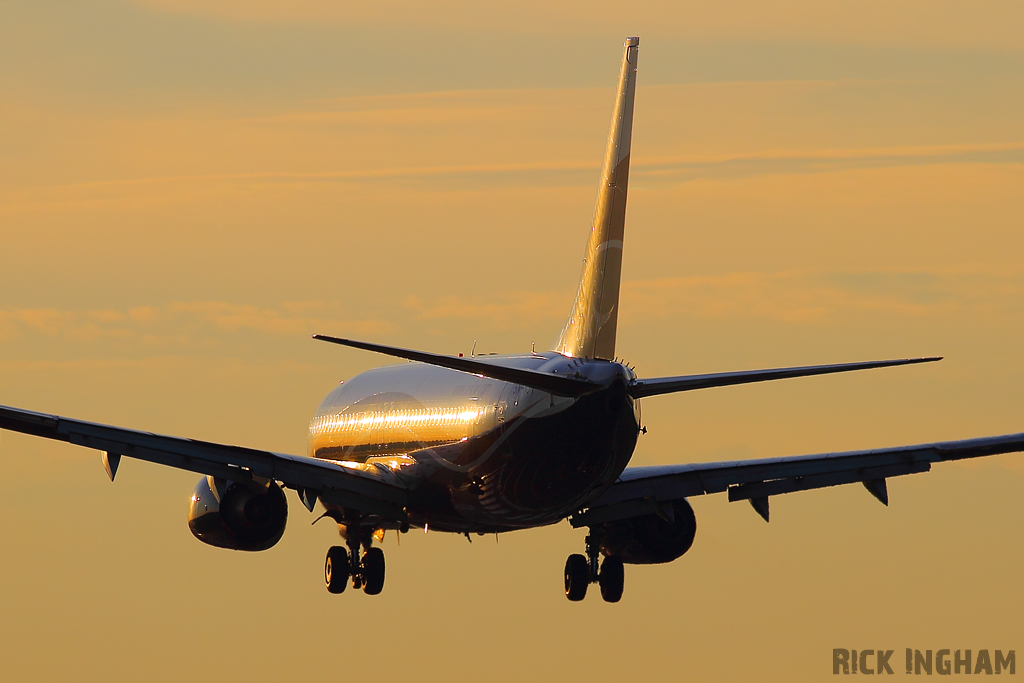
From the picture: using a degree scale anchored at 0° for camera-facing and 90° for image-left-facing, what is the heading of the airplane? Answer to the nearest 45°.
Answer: approximately 180°
